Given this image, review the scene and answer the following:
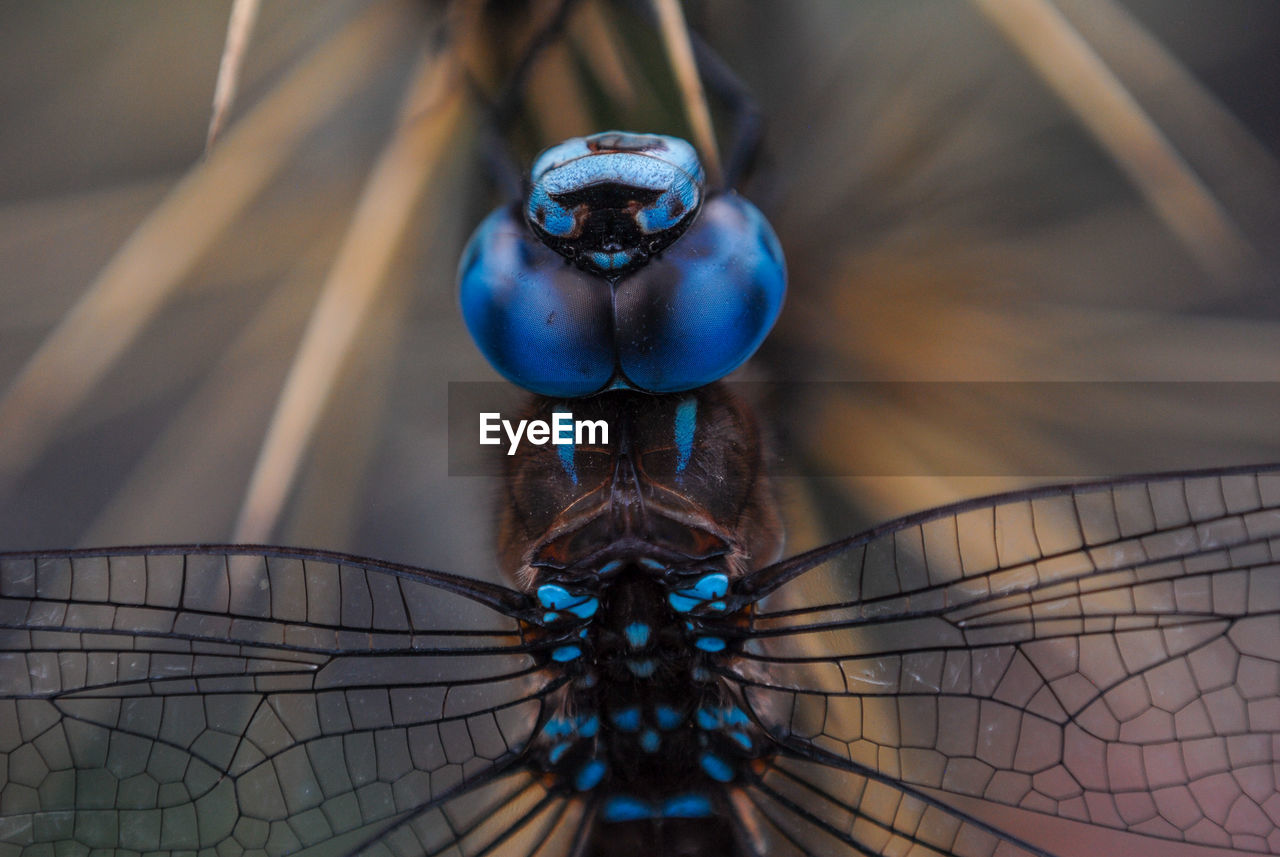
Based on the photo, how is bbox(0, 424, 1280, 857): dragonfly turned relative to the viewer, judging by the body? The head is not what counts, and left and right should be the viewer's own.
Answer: facing away from the viewer
